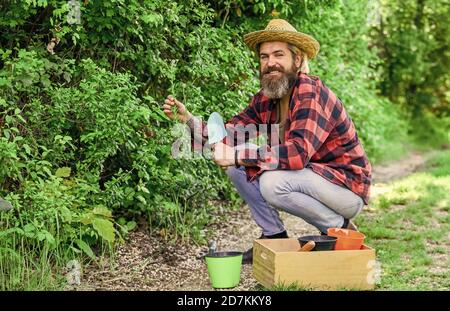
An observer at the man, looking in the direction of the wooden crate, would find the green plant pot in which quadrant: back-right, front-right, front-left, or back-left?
front-right

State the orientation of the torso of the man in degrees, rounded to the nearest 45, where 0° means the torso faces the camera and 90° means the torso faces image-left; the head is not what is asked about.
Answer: approximately 45°

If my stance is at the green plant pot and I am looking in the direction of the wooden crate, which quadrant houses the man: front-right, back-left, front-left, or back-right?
front-left
